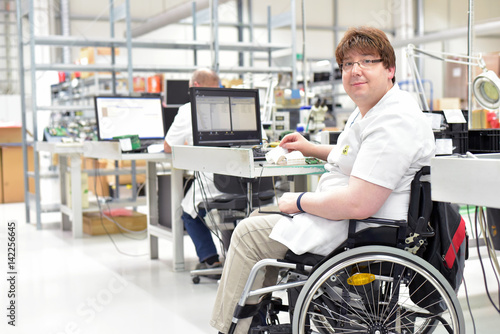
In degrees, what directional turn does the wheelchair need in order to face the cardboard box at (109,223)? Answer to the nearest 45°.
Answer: approximately 45° to its right

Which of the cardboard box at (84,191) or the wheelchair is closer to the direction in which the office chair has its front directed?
the cardboard box

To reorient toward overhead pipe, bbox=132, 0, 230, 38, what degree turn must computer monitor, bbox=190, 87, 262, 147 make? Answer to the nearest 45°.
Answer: approximately 135° to its left

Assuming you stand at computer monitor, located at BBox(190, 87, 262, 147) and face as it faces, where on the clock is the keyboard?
The keyboard is roughly at 11 o'clock from the computer monitor.

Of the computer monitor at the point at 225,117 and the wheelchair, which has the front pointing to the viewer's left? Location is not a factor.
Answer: the wheelchair

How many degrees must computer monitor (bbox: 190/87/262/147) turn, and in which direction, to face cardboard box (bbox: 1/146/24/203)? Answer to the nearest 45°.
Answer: approximately 180°

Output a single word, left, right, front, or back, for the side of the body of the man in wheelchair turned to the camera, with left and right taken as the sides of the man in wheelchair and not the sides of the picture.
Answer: left

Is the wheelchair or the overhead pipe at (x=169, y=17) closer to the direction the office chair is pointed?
the overhead pipe

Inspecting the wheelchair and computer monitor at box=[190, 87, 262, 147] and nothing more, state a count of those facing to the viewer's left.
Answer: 1

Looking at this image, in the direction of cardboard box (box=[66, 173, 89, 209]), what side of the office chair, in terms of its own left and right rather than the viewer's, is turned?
front

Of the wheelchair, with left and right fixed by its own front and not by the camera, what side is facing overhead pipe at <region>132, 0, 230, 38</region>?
right

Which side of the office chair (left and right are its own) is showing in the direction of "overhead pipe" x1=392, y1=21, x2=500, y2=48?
right

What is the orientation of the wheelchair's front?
to the viewer's left

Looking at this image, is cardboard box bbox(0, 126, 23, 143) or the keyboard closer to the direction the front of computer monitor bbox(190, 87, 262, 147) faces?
the keyboard

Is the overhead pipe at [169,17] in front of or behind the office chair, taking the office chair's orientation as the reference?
in front

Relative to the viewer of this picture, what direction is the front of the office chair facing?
facing away from the viewer and to the left of the viewer
